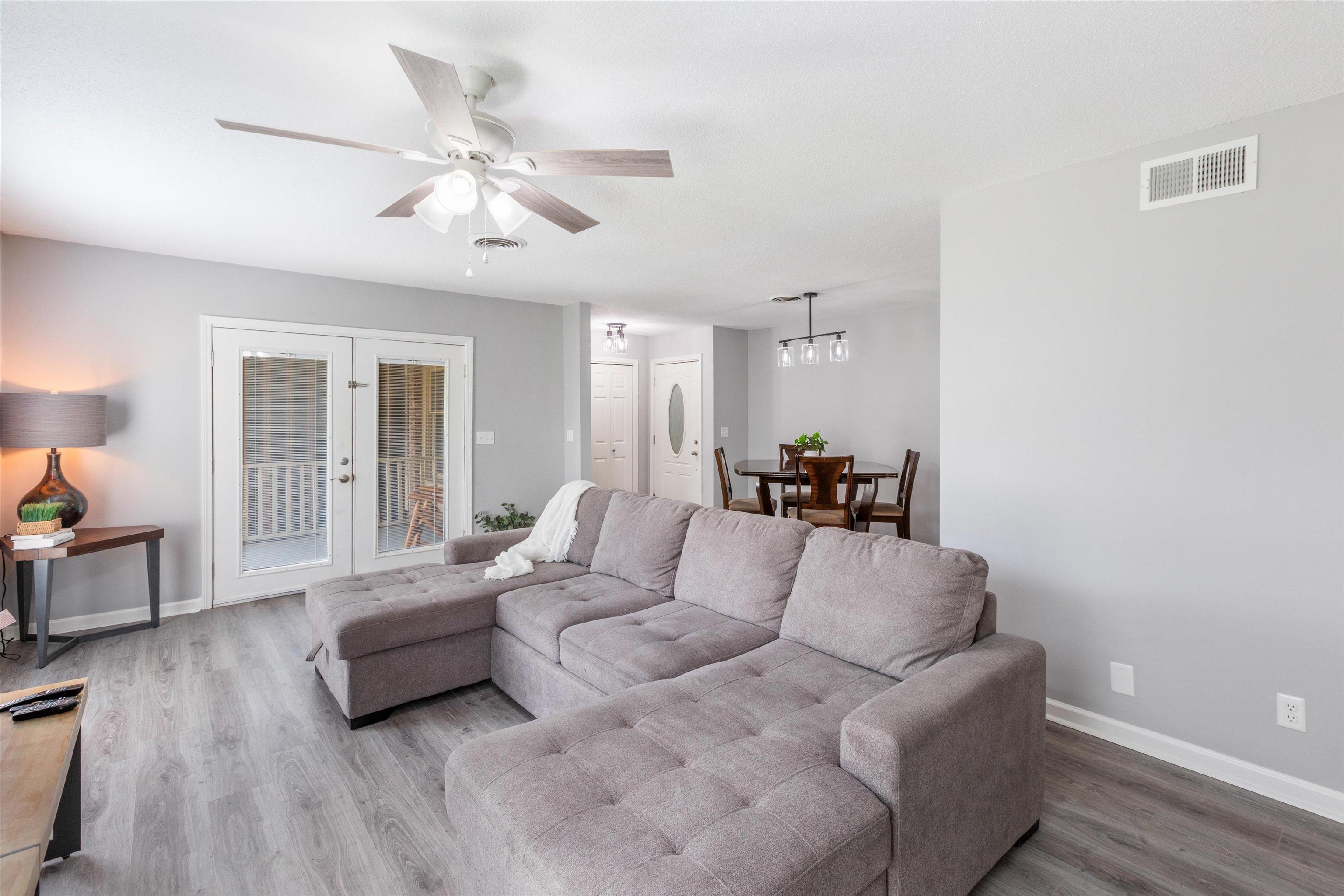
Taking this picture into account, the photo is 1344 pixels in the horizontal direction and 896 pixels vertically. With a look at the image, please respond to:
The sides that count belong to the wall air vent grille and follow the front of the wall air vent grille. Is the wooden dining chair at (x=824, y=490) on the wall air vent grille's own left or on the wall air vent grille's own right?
on the wall air vent grille's own right

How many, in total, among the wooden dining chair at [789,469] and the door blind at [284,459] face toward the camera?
2

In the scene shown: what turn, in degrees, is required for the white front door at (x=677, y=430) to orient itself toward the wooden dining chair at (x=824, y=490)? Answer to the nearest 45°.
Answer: approximately 45° to its left

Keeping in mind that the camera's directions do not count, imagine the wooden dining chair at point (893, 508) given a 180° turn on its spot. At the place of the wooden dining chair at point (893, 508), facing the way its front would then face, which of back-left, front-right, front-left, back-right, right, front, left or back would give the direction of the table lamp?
back-right

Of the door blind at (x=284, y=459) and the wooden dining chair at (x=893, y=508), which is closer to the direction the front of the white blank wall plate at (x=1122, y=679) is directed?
the door blind

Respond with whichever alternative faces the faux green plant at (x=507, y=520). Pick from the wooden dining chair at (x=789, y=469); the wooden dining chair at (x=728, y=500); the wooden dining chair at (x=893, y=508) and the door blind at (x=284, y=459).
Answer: the wooden dining chair at (x=893, y=508)

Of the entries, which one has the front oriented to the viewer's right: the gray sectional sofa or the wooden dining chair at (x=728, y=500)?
the wooden dining chair

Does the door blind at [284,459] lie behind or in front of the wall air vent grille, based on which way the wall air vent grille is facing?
in front

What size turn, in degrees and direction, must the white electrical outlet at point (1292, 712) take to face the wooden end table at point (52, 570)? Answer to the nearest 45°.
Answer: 0° — it already faces it

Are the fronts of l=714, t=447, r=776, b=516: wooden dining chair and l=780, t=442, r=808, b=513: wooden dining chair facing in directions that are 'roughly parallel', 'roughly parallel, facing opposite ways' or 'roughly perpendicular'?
roughly perpendicular

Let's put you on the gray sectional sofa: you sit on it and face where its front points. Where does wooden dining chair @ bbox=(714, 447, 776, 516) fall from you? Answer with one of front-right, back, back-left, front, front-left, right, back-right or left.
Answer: back-right

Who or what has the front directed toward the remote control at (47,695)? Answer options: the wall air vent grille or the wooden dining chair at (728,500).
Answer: the wall air vent grille

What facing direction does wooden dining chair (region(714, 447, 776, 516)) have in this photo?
to the viewer's right

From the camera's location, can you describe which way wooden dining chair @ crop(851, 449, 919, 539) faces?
facing to the left of the viewer

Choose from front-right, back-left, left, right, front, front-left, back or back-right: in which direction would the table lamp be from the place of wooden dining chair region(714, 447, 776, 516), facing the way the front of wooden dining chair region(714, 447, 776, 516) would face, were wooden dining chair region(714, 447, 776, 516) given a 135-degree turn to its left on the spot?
left
